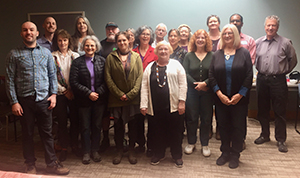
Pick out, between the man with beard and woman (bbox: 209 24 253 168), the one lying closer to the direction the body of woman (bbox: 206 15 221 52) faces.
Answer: the woman

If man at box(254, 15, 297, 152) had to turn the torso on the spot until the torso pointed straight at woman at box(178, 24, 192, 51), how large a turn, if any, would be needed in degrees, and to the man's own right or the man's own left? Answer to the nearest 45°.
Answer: approximately 90° to the man's own right

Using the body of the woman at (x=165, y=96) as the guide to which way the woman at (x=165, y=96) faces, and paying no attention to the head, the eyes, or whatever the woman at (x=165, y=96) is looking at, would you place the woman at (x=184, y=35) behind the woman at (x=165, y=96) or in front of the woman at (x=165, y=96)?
behind

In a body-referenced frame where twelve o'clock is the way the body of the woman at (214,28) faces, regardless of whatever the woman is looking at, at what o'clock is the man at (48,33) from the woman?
The man is roughly at 2 o'clock from the woman.
